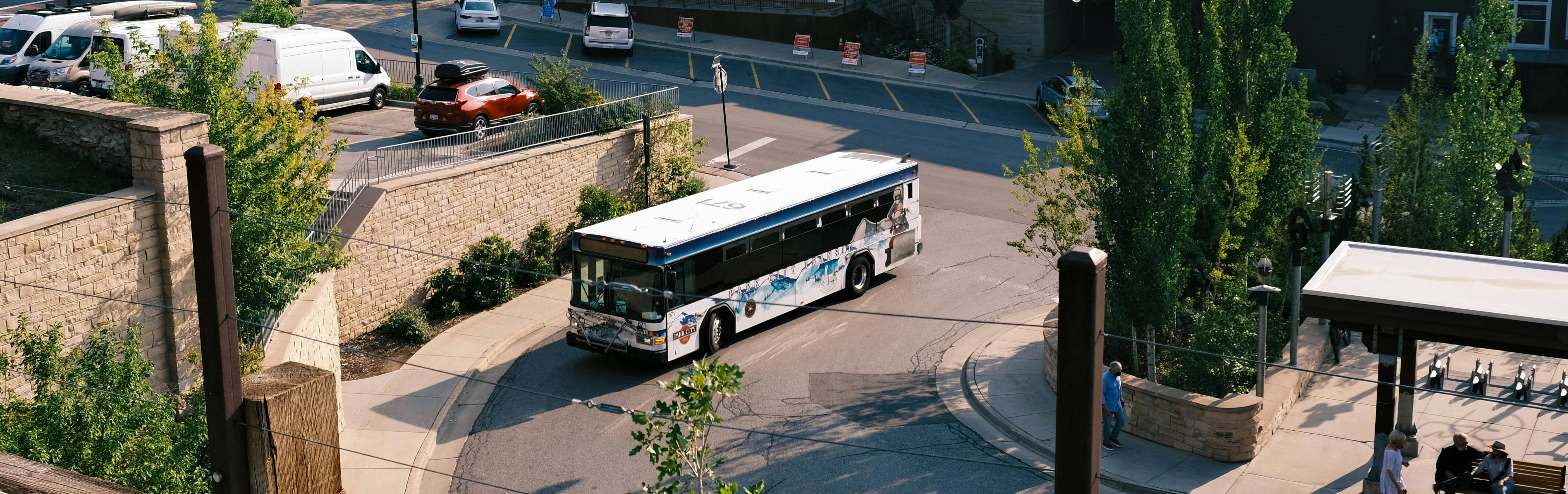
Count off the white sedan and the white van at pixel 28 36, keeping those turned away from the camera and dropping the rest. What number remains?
1

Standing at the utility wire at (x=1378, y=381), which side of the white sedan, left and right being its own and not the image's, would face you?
back

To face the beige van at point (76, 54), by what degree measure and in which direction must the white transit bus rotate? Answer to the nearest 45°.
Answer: approximately 90° to its right

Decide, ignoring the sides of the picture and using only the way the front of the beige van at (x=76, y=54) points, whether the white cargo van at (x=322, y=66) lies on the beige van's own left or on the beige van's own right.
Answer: on the beige van's own left

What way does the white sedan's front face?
away from the camera

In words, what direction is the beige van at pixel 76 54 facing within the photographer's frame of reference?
facing the viewer and to the left of the viewer

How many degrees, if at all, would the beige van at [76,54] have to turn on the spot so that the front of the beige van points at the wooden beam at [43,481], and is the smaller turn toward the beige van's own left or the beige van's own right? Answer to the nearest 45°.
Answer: approximately 45° to the beige van's own left

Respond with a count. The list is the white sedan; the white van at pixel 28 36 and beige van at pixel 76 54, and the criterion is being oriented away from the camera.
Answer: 1

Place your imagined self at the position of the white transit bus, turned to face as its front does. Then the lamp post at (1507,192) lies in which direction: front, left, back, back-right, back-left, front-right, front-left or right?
back-left

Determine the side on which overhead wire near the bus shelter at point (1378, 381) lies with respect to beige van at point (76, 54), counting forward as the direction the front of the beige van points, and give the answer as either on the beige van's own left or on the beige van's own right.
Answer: on the beige van's own left
